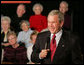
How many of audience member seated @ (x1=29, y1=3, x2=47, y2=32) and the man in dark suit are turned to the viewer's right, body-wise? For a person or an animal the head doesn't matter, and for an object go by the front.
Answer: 0

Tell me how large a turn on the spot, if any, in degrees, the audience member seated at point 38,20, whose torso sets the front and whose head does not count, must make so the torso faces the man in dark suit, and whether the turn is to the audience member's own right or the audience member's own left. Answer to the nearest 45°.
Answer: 0° — they already face them

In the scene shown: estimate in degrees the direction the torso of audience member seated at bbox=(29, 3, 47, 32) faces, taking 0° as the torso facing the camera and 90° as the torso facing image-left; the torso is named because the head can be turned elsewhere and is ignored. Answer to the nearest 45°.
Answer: approximately 0°

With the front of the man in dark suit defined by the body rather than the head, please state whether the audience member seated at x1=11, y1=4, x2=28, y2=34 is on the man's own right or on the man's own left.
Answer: on the man's own right

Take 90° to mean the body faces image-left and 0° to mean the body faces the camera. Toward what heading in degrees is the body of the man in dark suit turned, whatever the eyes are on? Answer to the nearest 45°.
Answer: approximately 45°

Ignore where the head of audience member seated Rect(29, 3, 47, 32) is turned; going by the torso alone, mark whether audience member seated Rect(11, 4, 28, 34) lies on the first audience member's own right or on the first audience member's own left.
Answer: on the first audience member's own right

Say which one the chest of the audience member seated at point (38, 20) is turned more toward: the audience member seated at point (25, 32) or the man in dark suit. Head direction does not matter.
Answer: the man in dark suit

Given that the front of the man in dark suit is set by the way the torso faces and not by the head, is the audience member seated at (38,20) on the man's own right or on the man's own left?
on the man's own right

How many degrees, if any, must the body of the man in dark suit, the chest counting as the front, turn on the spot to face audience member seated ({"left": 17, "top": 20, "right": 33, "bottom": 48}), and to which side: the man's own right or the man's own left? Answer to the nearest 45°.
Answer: approximately 135° to the man's own right

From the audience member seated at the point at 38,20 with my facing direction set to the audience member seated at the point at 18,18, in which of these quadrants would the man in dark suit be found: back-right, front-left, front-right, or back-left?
back-left
